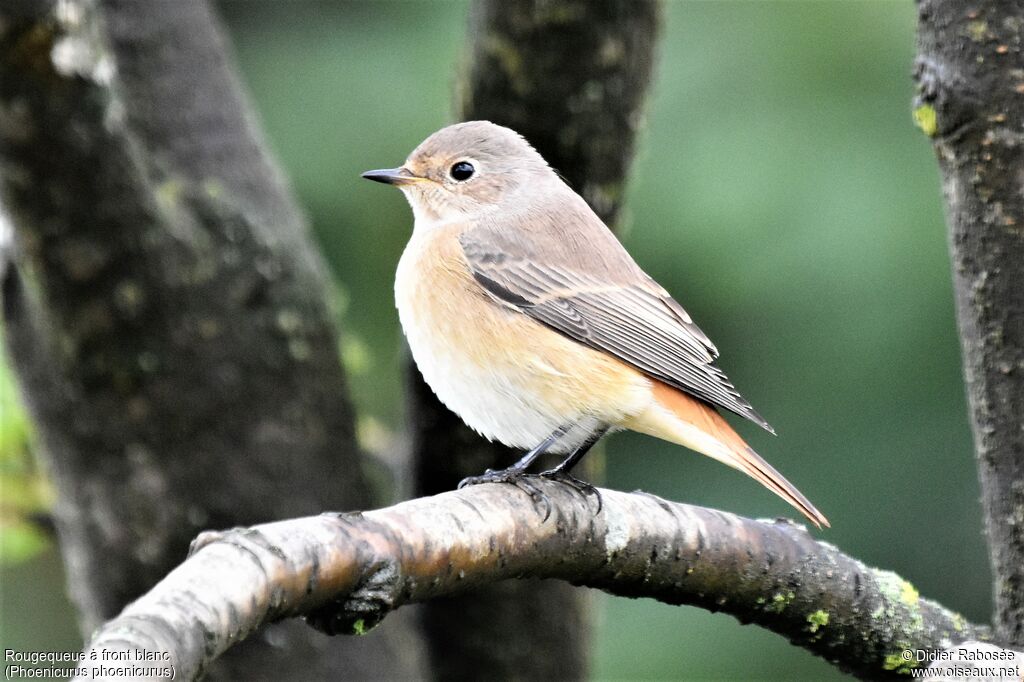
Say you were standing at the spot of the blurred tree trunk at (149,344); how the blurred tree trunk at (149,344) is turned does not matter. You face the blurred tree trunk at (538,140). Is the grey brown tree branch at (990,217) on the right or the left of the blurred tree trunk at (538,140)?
right

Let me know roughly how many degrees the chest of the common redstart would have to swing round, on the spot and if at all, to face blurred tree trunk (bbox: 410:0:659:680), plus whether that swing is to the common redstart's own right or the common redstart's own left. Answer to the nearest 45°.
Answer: approximately 90° to the common redstart's own right

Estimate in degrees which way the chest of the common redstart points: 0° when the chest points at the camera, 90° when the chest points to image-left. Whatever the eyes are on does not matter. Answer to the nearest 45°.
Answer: approximately 90°

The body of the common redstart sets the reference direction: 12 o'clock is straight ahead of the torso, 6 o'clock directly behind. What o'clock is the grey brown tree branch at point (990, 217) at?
The grey brown tree branch is roughly at 7 o'clock from the common redstart.

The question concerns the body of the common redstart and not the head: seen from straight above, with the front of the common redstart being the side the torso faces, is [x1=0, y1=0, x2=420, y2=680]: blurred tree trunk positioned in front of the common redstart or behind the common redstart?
in front
